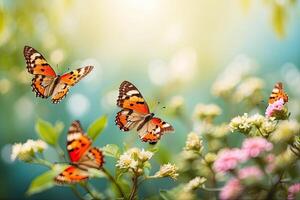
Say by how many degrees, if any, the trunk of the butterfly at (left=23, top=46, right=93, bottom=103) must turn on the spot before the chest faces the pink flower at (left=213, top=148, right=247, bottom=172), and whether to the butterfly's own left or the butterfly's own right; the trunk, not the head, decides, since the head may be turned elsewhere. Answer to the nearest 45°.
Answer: approximately 90° to the butterfly's own right

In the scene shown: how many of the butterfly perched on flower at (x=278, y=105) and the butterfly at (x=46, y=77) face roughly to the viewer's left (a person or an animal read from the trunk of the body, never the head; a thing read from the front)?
1

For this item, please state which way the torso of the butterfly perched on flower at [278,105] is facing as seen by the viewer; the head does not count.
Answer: to the viewer's left

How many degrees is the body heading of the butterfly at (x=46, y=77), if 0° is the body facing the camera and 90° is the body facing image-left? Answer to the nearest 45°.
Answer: approximately 225°

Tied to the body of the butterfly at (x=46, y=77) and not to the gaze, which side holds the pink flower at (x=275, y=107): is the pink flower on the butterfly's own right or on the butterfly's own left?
on the butterfly's own right
